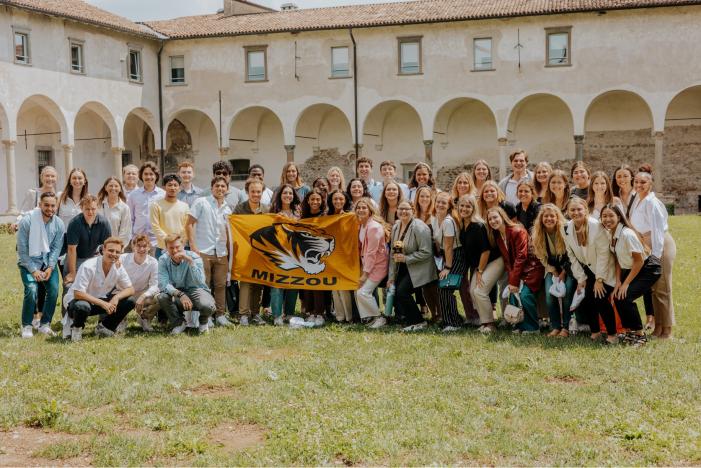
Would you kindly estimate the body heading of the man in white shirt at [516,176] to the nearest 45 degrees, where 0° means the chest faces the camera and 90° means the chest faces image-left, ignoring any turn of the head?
approximately 0°

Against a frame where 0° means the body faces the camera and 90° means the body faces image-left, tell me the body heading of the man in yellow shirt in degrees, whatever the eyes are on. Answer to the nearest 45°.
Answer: approximately 0°

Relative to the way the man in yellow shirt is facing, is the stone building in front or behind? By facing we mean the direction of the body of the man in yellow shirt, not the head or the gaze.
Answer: behind

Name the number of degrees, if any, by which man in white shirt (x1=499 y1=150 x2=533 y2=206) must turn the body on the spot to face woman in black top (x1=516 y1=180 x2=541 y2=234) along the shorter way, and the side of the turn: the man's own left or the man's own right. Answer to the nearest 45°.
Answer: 0° — they already face them

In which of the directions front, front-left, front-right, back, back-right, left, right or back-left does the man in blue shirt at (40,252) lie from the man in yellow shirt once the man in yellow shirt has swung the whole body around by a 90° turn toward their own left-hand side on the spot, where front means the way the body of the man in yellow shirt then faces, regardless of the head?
back

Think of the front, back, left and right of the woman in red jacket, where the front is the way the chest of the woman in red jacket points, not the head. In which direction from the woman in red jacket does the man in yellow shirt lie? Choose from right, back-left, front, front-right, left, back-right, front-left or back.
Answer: front-right
